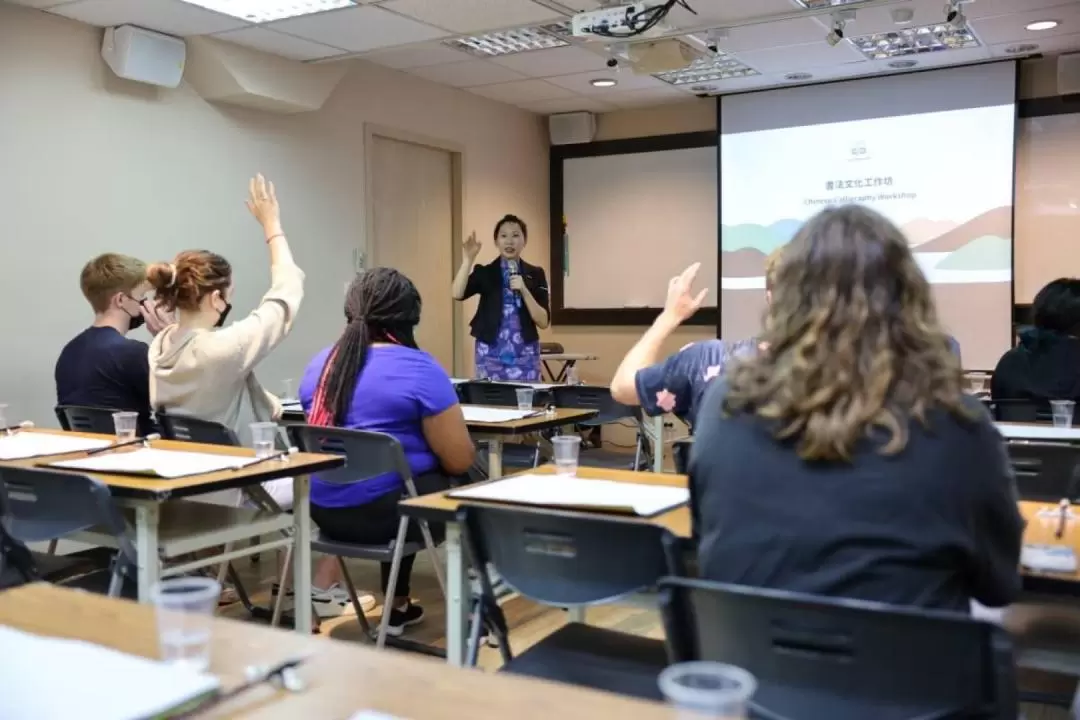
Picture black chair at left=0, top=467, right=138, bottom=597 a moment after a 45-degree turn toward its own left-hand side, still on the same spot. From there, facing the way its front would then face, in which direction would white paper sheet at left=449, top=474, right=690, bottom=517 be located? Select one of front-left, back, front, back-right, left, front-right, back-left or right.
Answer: back-right

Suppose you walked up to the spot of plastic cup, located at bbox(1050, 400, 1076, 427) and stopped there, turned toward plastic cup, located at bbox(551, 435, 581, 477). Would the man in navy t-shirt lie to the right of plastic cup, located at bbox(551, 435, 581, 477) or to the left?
right

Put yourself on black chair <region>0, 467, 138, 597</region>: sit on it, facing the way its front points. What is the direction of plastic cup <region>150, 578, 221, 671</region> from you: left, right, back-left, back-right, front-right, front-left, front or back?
back-right

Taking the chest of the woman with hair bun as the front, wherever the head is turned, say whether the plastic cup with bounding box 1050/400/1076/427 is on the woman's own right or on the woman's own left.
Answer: on the woman's own right

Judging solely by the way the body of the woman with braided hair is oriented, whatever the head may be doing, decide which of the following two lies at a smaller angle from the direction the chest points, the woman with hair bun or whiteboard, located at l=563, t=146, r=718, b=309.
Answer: the whiteboard

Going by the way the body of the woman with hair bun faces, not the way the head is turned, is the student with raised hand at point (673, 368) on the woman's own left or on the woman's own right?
on the woman's own right

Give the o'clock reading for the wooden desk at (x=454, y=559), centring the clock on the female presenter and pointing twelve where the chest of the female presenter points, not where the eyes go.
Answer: The wooden desk is roughly at 12 o'clock from the female presenter.

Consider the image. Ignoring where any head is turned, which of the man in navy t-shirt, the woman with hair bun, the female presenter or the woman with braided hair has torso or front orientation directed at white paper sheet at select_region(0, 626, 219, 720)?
the female presenter

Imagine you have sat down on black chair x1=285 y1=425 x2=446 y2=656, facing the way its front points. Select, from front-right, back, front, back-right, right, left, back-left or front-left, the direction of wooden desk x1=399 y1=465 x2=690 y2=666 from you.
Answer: back-right

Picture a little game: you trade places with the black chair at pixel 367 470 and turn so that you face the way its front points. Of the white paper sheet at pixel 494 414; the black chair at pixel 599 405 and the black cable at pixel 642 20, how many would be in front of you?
3

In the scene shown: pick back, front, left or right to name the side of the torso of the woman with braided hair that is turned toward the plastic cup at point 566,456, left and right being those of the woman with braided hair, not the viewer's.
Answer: right

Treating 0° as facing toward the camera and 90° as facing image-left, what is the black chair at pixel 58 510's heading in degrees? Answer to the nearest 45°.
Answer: approximately 225°
